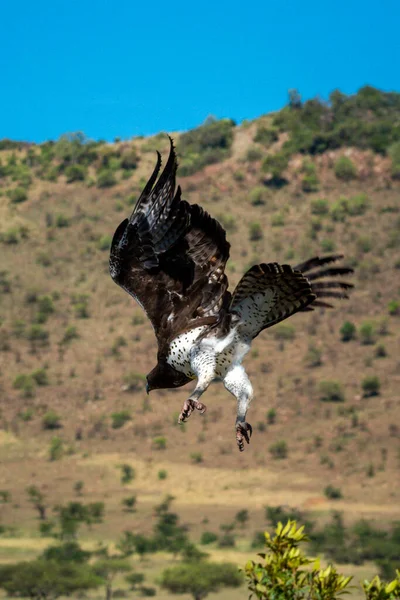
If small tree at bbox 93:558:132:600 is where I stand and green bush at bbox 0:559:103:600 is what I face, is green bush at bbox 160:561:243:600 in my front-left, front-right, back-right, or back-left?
back-left

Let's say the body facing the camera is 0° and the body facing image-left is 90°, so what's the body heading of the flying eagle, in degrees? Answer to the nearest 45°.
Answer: approximately 90°
